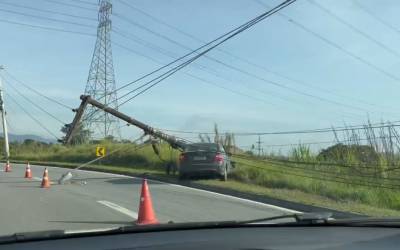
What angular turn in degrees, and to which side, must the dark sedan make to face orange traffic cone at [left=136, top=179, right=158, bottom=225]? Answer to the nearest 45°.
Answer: approximately 180°

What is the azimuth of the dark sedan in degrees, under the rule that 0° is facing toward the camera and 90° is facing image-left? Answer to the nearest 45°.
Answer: approximately 180°
